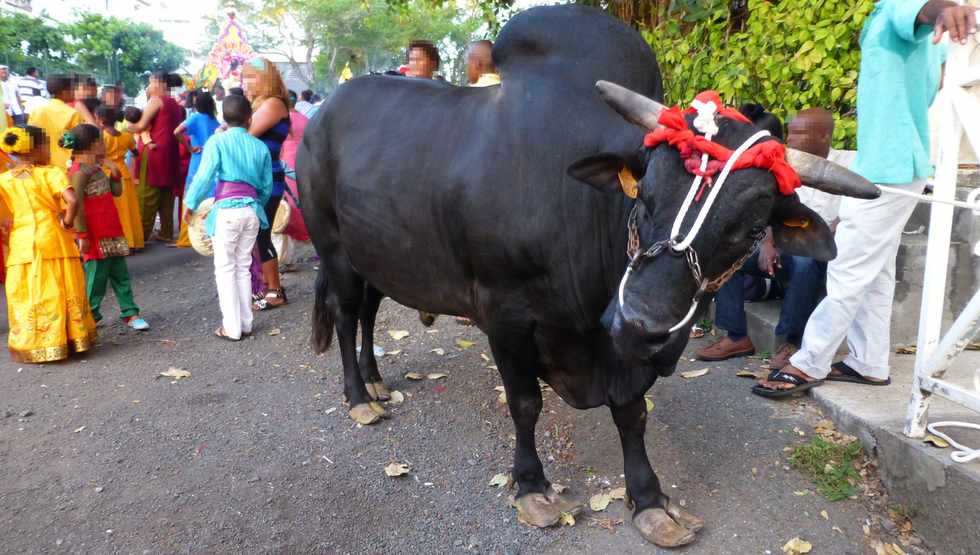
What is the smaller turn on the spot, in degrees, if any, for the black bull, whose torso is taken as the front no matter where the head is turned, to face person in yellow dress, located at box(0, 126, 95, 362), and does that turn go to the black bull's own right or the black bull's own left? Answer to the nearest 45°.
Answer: approximately 180°

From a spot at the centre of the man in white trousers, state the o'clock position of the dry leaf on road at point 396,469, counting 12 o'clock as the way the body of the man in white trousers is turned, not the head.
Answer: The dry leaf on road is roughly at 11 o'clock from the man in white trousers.

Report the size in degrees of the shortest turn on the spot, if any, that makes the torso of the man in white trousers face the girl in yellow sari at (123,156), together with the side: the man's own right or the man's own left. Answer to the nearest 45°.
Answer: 0° — they already face them

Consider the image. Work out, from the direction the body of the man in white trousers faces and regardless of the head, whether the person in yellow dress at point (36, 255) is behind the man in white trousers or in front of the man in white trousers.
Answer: in front

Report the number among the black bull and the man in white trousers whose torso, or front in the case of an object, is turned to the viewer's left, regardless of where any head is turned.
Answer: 1

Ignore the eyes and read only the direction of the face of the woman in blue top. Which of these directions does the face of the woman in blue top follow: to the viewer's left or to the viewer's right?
to the viewer's left

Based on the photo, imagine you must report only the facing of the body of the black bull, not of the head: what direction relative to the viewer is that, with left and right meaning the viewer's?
facing the viewer and to the right of the viewer

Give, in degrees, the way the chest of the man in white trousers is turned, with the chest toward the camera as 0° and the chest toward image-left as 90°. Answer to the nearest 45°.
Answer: approximately 90°
